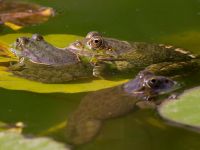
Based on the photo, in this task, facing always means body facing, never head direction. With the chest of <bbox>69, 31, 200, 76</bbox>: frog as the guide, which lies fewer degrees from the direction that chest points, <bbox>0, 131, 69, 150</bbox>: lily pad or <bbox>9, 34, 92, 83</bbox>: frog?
the frog

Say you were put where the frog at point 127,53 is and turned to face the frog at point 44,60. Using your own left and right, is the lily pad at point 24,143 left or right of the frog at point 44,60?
left

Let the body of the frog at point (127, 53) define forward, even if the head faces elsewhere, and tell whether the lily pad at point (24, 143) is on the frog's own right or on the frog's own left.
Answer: on the frog's own left

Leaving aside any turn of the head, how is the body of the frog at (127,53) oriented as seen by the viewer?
to the viewer's left

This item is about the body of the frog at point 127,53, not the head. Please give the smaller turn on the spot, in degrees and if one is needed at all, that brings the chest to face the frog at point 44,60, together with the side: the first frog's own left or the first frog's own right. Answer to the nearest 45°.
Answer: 0° — it already faces it
